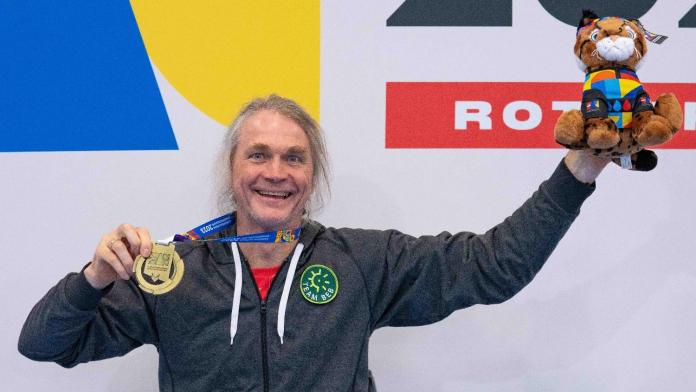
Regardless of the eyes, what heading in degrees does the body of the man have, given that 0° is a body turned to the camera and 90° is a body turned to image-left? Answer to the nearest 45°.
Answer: approximately 0°
